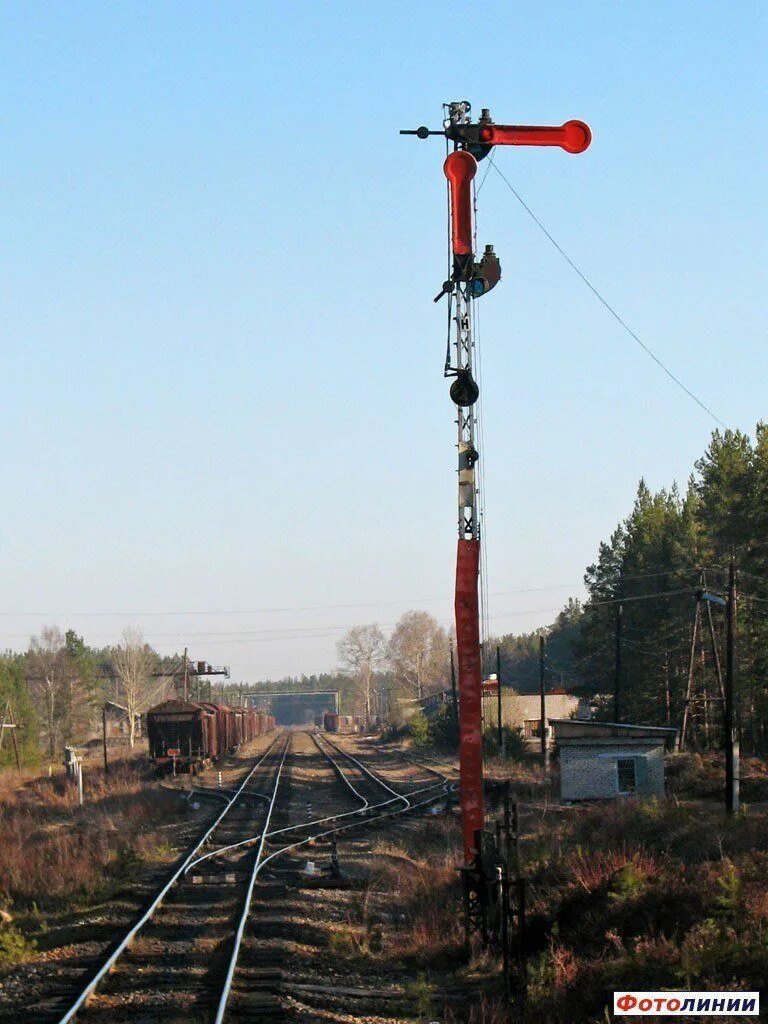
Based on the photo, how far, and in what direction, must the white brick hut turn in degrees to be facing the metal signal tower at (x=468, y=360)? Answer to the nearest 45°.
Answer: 0° — it already faces it

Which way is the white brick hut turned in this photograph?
toward the camera

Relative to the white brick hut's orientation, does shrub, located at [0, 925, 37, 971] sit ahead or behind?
ahead
